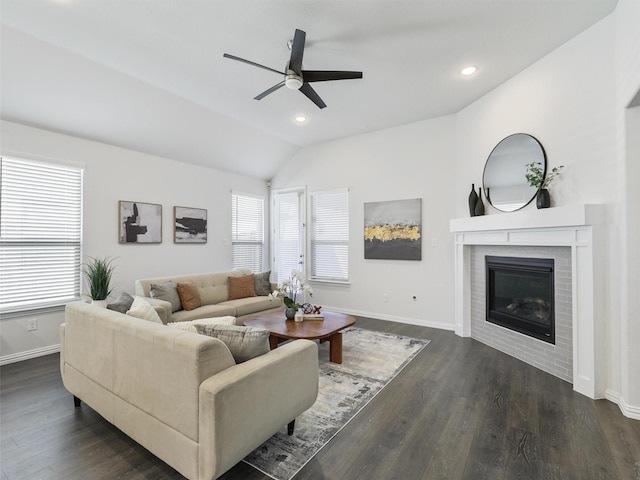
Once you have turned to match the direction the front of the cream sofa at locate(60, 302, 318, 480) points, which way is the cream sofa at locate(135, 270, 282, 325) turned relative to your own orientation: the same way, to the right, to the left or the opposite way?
to the right

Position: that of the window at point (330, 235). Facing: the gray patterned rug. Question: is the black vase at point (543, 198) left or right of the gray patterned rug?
left

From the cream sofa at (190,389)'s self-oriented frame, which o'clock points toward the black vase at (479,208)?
The black vase is roughly at 1 o'clock from the cream sofa.

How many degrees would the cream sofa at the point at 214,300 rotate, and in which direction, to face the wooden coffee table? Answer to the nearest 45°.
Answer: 0° — it already faces it

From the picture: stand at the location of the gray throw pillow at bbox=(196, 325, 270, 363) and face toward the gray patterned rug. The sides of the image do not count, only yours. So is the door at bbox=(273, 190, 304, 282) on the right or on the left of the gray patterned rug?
left

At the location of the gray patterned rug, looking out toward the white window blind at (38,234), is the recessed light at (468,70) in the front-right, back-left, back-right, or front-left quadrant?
back-right

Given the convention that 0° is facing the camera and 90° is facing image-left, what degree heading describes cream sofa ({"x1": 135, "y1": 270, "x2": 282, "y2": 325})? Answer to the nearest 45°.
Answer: approximately 315°

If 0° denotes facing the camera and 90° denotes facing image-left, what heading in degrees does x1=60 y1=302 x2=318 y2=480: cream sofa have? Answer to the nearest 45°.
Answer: approximately 225°

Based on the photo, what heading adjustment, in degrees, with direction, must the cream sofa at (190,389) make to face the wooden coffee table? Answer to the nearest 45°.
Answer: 0° — it already faces it
